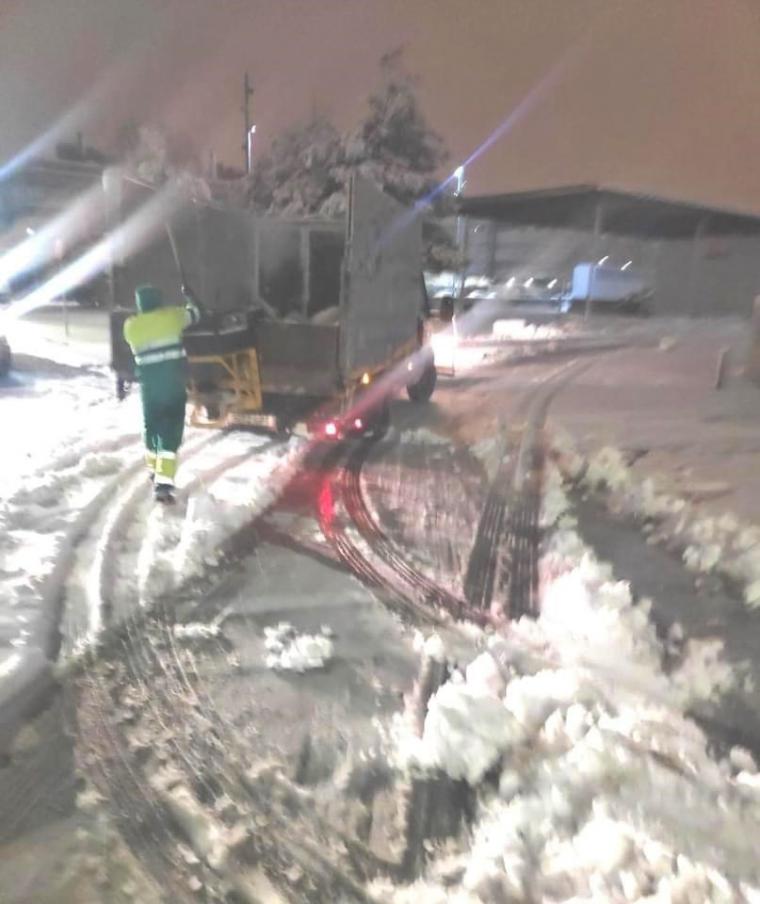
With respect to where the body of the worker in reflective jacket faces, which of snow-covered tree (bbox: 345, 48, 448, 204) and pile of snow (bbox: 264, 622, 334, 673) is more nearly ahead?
the snow-covered tree

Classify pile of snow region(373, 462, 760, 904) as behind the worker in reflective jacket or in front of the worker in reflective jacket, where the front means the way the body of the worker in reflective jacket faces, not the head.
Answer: behind

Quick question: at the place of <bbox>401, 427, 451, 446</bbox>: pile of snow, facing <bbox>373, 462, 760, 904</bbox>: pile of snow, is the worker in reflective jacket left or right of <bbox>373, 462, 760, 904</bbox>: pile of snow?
right

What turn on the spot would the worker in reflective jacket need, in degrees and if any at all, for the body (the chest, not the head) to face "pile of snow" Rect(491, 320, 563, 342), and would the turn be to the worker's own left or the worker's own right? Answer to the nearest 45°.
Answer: approximately 45° to the worker's own right

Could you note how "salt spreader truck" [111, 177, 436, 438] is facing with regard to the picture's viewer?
facing away from the viewer and to the right of the viewer

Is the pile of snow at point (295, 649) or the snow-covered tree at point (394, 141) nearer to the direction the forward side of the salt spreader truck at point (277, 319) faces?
the snow-covered tree

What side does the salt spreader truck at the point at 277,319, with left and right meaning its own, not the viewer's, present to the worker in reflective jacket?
back

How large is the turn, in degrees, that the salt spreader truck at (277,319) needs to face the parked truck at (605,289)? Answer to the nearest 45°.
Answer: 0° — it already faces it

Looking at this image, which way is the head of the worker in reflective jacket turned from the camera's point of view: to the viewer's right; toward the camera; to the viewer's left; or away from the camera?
away from the camera

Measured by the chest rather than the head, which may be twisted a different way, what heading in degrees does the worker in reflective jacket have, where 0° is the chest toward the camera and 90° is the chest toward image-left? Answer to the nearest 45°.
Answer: approximately 180°

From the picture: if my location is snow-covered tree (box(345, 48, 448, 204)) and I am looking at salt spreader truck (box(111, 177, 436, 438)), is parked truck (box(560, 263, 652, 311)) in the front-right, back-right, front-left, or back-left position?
back-left
